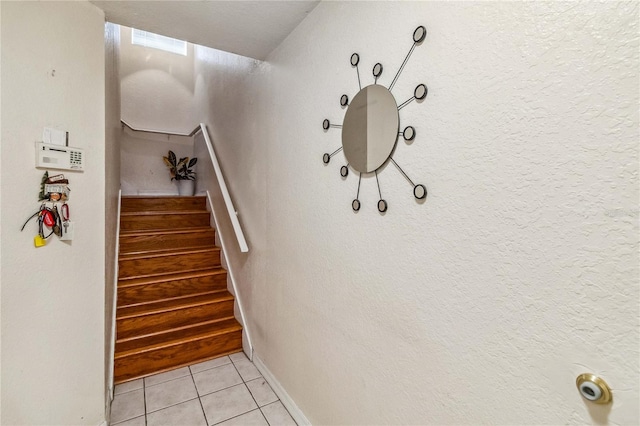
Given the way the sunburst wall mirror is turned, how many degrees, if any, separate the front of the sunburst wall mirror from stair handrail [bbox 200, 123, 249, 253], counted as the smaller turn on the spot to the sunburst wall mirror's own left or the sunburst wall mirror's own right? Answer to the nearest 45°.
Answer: approximately 90° to the sunburst wall mirror's own right

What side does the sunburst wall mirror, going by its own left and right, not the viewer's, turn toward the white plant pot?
right

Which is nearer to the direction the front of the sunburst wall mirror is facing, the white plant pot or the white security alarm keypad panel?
the white security alarm keypad panel

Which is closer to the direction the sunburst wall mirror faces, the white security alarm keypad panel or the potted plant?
the white security alarm keypad panel

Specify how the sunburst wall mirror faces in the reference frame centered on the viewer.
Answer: facing the viewer and to the left of the viewer

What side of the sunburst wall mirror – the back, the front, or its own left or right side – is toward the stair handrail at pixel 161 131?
right
